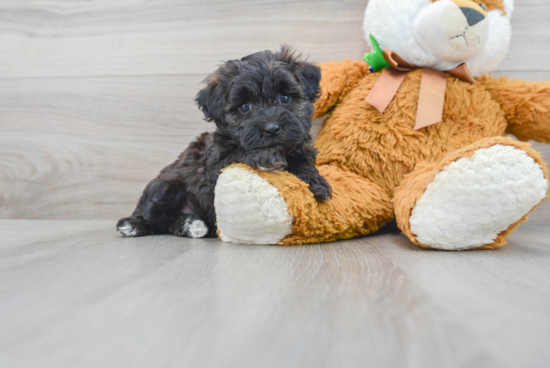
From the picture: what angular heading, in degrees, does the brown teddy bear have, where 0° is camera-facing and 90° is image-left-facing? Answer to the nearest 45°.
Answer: approximately 0°

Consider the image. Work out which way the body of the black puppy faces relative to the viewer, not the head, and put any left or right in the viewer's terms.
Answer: facing the viewer and to the right of the viewer

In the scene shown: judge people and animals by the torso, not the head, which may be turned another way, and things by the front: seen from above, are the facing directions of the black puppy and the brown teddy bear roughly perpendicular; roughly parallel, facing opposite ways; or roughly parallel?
roughly perpendicular
